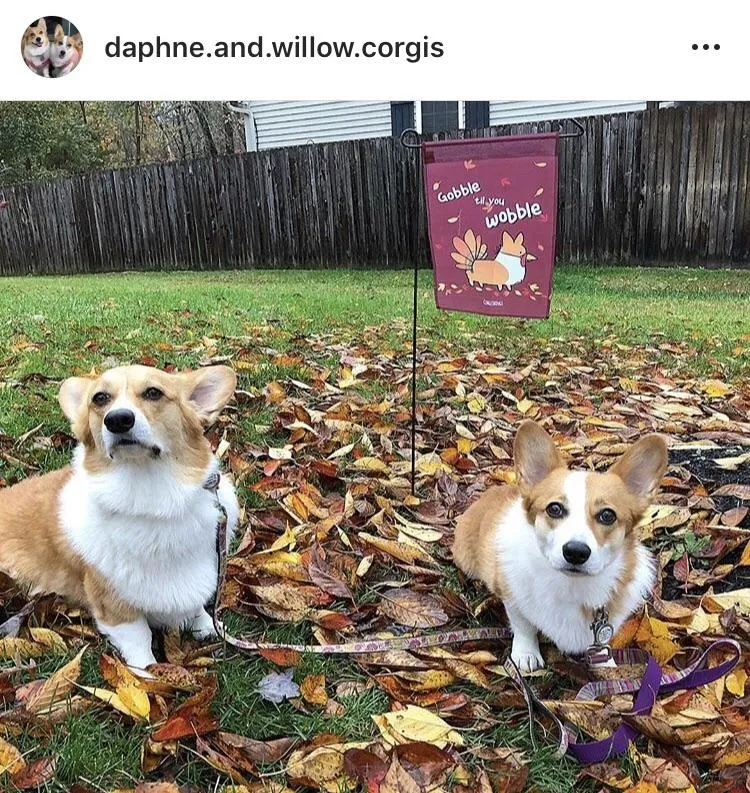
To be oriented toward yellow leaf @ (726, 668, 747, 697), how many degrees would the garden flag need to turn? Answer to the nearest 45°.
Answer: approximately 45° to its left

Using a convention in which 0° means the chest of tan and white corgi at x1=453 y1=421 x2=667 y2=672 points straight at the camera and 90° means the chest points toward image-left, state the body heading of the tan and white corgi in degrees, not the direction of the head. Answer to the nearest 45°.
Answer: approximately 315°

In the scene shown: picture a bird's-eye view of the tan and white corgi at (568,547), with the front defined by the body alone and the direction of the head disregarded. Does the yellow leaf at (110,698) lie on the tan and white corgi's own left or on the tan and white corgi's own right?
on the tan and white corgi's own right

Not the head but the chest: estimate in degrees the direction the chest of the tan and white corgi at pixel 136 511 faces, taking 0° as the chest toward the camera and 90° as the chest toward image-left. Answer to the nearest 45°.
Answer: approximately 315°
